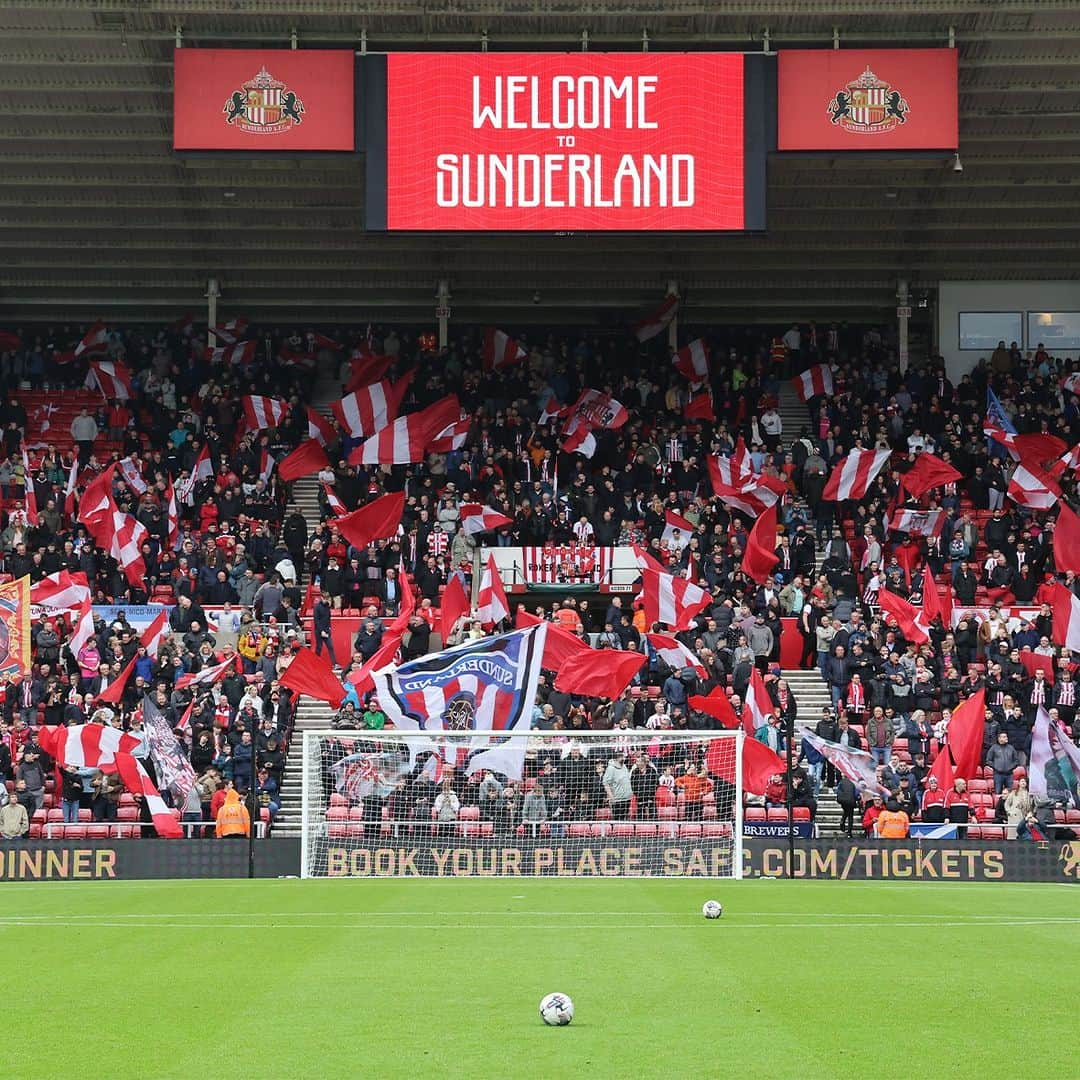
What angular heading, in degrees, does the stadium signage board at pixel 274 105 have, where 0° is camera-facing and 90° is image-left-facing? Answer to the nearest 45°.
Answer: approximately 0°

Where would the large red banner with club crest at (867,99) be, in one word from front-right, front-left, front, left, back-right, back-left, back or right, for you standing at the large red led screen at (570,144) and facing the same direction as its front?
left

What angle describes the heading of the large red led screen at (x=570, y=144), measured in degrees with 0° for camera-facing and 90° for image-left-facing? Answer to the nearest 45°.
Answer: approximately 0°

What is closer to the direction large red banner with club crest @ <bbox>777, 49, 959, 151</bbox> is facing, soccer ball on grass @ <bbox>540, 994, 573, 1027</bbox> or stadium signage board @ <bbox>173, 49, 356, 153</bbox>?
the soccer ball on grass
